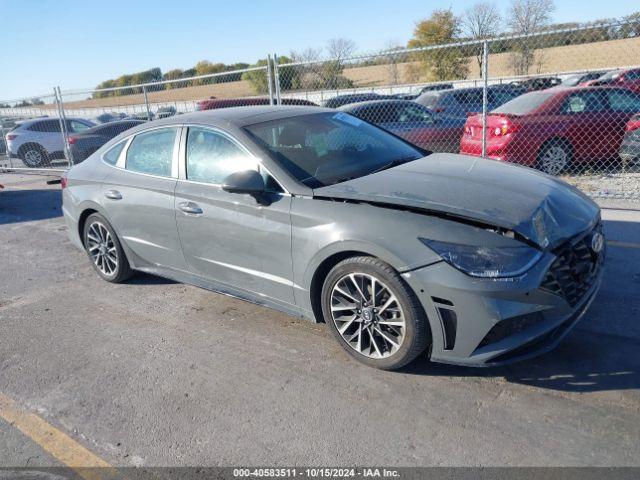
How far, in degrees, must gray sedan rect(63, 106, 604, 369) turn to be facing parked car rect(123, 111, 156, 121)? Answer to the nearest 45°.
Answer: approximately 180°

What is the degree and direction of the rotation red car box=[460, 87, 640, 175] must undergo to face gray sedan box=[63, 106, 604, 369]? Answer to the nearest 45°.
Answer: approximately 135° to its right

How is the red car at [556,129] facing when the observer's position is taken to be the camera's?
facing away from the viewer and to the right of the viewer

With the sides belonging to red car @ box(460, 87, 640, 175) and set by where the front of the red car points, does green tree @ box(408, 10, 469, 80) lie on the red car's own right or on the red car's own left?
on the red car's own left

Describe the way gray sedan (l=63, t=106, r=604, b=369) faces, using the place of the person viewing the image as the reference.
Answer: facing the viewer and to the right of the viewer

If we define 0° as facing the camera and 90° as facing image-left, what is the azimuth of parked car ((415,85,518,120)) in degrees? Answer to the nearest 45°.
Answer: approximately 225°

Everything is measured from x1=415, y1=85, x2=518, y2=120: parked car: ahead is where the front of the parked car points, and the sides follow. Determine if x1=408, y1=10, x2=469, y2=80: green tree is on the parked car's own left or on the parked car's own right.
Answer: on the parked car's own left
